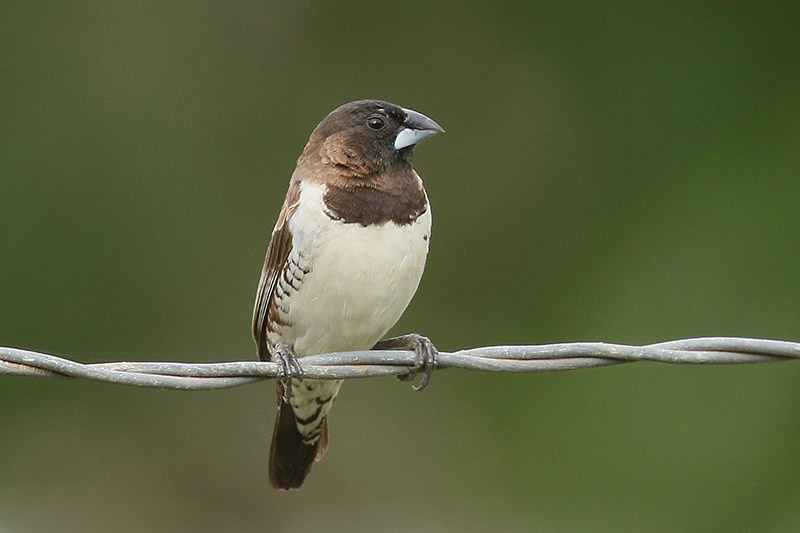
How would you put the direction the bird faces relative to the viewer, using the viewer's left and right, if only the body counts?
facing the viewer and to the right of the viewer
